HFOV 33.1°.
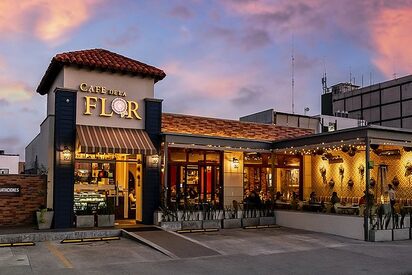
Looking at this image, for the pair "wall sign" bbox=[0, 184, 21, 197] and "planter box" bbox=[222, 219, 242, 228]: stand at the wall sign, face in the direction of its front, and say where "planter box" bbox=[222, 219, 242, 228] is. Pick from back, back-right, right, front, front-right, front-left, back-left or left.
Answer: left

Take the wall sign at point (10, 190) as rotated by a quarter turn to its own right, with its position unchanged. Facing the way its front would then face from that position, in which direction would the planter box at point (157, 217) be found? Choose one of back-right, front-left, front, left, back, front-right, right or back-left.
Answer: back

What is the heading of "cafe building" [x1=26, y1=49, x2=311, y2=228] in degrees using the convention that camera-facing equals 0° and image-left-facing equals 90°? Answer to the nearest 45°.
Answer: approximately 315°

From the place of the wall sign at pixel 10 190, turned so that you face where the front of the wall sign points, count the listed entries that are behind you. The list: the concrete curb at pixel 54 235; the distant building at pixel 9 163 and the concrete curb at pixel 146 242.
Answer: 1

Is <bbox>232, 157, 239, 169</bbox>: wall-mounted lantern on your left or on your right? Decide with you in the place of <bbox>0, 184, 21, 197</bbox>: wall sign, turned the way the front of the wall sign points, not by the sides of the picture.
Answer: on your left

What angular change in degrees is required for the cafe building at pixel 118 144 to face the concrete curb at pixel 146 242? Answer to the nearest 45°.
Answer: approximately 45° to its right

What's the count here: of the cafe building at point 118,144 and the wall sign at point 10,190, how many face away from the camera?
0
